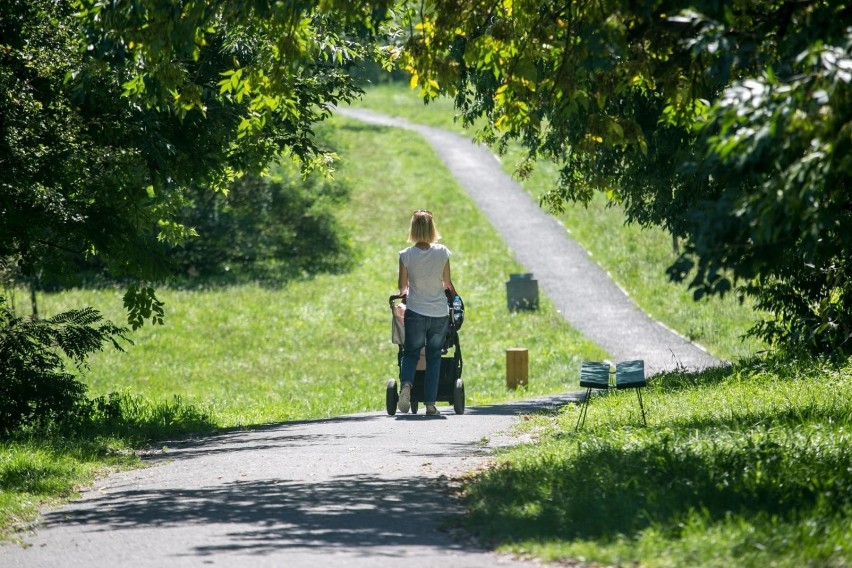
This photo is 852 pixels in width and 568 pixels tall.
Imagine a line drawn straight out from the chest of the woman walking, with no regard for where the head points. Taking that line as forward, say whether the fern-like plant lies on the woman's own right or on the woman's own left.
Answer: on the woman's own left

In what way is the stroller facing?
away from the camera

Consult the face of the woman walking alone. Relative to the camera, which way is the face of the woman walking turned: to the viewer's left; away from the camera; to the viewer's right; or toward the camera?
away from the camera

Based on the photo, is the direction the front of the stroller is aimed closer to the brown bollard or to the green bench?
the brown bollard

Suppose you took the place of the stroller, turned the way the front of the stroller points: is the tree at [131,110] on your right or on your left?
on your left

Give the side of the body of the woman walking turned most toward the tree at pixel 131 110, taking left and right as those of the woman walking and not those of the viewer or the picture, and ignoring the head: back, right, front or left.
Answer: left

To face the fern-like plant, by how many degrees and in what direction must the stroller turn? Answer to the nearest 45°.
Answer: approximately 90° to its left

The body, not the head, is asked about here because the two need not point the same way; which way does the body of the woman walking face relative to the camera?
away from the camera

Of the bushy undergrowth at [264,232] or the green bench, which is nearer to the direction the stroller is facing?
the bushy undergrowth
